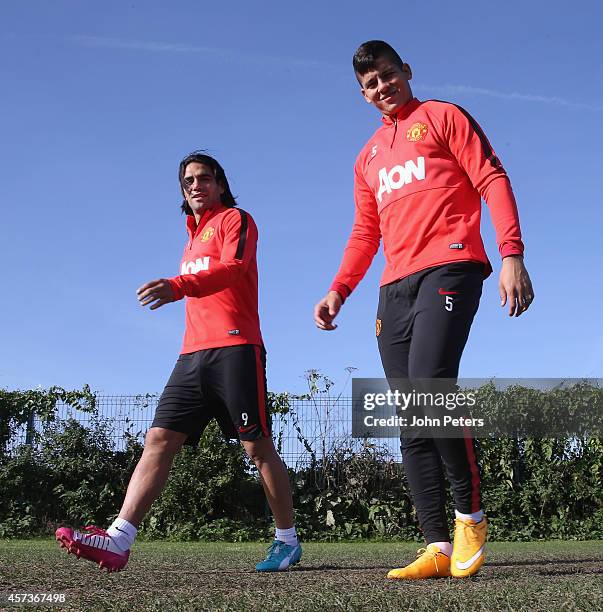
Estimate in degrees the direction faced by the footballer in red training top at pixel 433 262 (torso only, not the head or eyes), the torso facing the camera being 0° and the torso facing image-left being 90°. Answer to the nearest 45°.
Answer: approximately 45°

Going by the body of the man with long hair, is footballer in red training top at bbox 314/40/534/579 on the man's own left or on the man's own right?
on the man's own left

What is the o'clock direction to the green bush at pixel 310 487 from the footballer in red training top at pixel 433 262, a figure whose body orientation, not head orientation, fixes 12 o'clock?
The green bush is roughly at 4 o'clock from the footballer in red training top.

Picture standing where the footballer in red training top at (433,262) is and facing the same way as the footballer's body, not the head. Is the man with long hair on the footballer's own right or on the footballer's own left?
on the footballer's own right

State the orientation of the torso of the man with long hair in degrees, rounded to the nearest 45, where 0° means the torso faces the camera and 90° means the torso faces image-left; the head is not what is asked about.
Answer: approximately 45°
